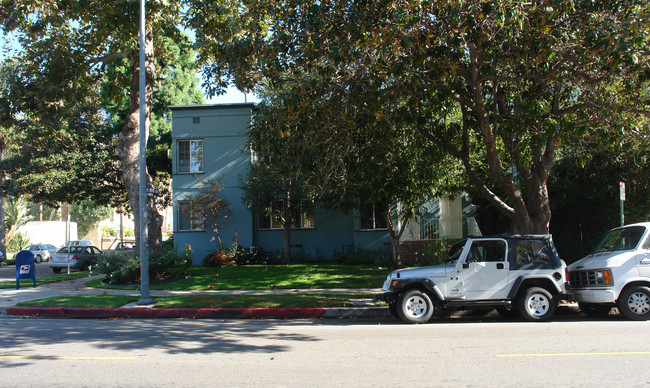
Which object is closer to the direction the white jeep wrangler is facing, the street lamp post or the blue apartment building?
the street lamp post

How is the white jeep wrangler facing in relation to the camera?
to the viewer's left

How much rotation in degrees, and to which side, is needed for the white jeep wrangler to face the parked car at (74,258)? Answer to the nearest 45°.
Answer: approximately 45° to its right

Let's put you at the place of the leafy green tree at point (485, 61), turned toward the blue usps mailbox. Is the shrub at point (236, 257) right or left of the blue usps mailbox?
right

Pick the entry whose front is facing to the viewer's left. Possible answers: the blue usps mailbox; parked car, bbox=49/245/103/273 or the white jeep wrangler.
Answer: the white jeep wrangler

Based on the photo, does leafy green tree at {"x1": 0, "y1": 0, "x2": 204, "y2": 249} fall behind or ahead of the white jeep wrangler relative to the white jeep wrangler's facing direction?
ahead

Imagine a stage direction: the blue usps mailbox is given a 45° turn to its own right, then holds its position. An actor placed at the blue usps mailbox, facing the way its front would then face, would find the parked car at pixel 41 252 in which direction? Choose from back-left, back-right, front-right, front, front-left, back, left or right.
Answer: back-left

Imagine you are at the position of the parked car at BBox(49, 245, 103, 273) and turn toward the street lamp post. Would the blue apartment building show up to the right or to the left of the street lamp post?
left
